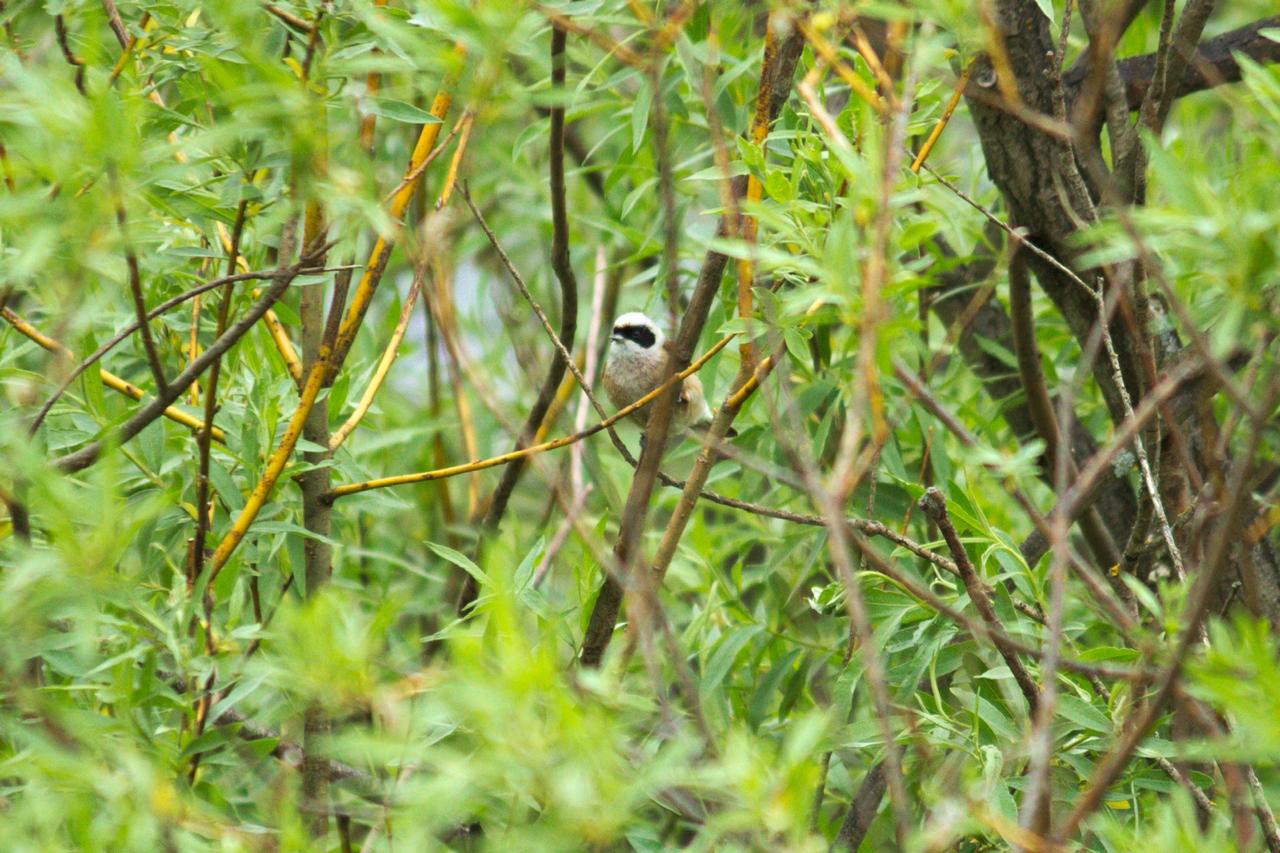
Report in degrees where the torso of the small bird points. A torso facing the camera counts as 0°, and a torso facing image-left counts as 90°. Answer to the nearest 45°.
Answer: approximately 45°
